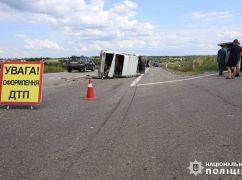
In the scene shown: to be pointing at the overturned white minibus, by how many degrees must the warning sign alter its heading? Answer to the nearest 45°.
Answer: approximately 180°
